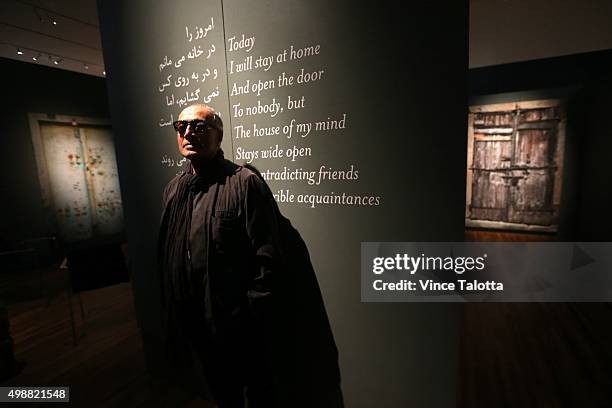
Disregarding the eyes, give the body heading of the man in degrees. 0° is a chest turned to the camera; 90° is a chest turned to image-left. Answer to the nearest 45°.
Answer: approximately 45°

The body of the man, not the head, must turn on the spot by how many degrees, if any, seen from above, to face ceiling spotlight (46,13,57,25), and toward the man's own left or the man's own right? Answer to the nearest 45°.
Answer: approximately 90° to the man's own right

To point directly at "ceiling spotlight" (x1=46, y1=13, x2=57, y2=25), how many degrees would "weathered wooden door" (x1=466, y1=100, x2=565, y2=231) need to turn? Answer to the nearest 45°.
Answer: approximately 45° to its right

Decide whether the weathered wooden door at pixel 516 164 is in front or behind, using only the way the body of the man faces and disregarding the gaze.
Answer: behind
